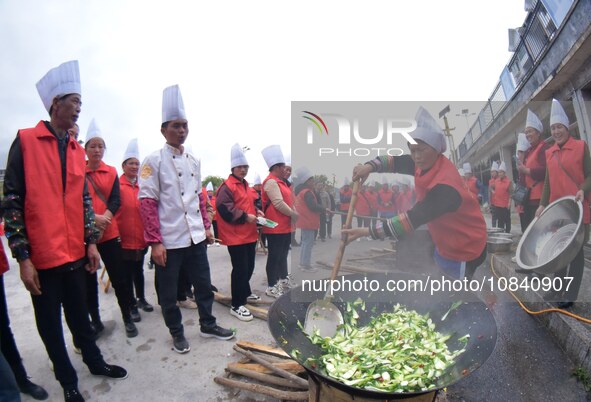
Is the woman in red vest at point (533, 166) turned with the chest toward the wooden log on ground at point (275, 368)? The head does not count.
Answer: yes

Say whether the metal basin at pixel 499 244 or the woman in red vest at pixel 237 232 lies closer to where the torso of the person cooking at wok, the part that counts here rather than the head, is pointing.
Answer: the woman in red vest

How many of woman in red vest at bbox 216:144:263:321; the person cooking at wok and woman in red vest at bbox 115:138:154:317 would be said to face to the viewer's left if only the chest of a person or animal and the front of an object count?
1

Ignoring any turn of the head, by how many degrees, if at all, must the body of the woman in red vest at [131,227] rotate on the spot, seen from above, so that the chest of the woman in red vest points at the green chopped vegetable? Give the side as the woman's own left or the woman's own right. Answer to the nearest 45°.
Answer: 0° — they already face it

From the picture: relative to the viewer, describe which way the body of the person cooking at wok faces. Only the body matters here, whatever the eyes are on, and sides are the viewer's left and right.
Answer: facing to the left of the viewer

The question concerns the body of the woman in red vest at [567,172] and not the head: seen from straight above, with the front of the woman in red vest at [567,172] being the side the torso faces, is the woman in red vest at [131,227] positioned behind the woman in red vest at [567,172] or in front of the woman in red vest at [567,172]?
in front

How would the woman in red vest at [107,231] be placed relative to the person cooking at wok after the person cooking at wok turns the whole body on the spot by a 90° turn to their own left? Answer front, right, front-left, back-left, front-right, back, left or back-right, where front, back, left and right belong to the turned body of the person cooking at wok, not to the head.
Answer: right

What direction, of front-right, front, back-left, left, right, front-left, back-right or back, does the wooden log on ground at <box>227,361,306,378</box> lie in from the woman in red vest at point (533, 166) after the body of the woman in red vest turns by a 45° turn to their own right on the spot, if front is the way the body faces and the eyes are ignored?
front-left

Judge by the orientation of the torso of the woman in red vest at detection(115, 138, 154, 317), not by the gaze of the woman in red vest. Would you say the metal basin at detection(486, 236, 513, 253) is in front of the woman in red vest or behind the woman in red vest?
in front

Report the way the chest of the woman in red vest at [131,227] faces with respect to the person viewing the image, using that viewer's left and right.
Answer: facing the viewer and to the right of the viewer

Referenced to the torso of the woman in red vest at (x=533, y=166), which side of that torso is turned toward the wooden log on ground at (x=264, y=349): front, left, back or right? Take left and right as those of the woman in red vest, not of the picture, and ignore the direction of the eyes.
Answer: front

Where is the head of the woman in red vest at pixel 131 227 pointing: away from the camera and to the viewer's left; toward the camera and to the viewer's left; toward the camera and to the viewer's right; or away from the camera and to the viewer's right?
toward the camera and to the viewer's right

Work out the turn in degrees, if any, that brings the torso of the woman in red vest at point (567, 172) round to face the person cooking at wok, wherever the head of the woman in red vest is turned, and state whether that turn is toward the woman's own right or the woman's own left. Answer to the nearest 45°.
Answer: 0° — they already face them

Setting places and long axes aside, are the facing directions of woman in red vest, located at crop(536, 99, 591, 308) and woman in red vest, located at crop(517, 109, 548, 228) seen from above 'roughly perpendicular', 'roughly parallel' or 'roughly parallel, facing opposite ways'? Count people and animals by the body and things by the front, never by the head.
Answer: roughly parallel

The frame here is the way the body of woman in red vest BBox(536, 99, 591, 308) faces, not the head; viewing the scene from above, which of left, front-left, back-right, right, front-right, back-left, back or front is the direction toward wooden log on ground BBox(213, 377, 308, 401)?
front

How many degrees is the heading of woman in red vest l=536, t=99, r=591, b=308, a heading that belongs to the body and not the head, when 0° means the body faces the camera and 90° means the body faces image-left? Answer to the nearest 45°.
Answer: approximately 45°

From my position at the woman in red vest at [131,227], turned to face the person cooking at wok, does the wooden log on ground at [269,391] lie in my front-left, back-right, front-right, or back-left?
front-right
